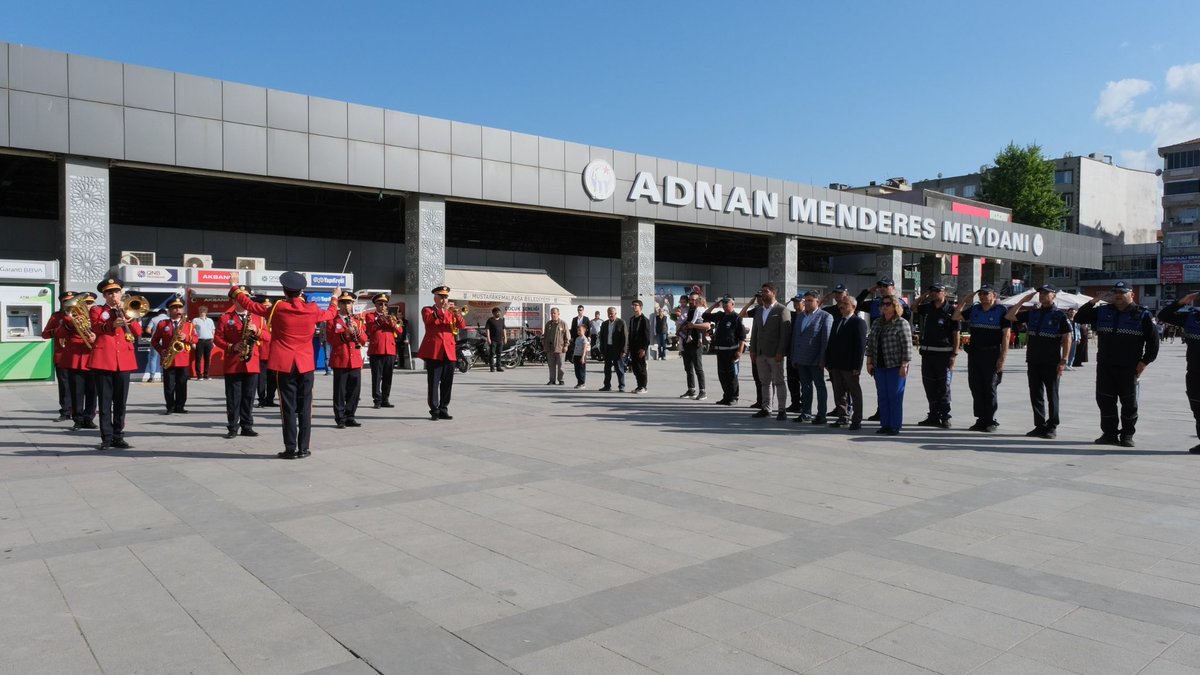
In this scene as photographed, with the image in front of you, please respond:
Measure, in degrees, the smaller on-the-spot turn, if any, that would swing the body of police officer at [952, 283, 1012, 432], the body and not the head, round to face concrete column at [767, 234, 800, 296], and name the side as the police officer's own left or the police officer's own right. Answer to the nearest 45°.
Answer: approximately 135° to the police officer's own right

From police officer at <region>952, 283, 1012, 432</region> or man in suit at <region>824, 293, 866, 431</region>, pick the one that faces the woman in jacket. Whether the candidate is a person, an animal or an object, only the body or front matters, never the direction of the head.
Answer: the police officer

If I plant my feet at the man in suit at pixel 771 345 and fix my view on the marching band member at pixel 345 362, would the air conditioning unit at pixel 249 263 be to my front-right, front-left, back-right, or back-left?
front-right

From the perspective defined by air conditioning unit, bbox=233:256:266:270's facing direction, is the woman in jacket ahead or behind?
ahead

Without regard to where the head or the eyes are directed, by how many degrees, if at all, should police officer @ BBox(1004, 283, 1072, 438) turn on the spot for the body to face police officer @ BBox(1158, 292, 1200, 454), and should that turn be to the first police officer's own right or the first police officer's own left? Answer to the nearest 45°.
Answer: approximately 135° to the first police officer's own left

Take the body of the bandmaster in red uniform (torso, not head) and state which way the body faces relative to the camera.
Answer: away from the camera

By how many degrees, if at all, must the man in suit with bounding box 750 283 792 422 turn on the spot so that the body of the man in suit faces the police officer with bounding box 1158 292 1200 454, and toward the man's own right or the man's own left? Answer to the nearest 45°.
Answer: approximately 135° to the man's own left

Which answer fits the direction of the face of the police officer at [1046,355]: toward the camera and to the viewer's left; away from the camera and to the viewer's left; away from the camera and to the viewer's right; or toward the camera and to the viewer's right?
toward the camera and to the viewer's left

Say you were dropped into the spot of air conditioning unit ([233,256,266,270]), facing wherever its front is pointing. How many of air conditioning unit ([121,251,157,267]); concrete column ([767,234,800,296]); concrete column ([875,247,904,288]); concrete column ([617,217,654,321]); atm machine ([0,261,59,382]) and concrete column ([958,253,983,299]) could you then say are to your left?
4

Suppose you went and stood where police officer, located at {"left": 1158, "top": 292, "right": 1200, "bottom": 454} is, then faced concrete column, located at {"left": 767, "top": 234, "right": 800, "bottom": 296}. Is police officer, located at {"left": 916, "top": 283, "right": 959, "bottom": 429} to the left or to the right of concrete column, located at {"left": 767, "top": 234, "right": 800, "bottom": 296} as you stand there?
left

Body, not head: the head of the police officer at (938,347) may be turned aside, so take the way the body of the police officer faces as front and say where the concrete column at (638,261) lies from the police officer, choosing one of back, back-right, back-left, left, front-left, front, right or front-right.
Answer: right

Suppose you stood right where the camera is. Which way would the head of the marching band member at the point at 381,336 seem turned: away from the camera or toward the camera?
toward the camera

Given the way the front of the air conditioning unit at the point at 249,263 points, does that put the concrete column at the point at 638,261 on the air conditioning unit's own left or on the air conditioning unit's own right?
on the air conditioning unit's own left

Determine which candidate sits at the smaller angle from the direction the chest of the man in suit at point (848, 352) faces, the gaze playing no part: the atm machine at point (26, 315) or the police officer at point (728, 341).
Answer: the atm machine

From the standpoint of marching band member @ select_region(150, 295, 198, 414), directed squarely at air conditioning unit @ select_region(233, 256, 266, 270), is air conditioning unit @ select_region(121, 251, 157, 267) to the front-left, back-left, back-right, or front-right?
front-left

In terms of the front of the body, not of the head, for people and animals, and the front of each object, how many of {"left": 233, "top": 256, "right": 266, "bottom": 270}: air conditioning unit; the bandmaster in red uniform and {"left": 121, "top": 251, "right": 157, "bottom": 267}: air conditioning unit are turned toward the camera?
2

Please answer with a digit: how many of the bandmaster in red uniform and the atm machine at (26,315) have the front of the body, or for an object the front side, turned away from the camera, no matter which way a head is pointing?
1

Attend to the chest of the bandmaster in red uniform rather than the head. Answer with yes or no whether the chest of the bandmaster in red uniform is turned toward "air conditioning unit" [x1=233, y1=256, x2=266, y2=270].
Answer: yes

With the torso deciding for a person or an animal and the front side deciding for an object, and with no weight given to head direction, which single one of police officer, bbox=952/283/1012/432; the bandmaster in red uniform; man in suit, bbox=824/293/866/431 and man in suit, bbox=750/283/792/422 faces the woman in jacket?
the police officer

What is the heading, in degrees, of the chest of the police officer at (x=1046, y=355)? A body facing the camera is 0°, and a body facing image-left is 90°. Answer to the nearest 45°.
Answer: approximately 45°

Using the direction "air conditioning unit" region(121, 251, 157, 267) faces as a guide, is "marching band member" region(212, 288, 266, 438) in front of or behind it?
in front
